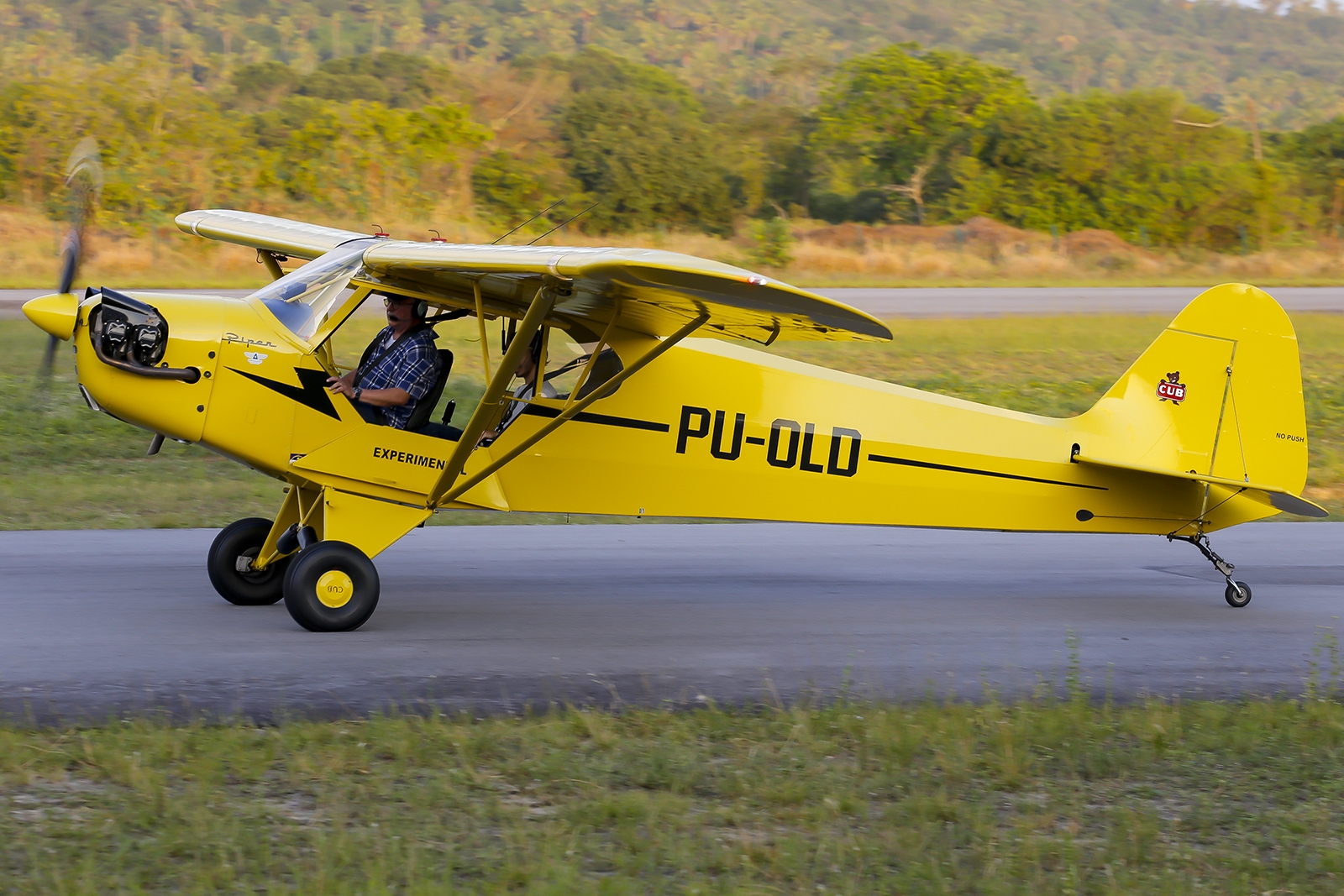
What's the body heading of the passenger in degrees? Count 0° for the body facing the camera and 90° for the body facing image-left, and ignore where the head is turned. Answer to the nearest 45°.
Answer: approximately 90°

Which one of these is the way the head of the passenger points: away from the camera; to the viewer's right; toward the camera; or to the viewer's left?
to the viewer's left

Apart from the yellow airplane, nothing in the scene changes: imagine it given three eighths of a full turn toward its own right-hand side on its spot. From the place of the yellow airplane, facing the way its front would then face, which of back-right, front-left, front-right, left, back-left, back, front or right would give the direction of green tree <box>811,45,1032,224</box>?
front-left

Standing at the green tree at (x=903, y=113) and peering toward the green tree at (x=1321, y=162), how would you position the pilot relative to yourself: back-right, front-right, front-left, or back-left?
back-right

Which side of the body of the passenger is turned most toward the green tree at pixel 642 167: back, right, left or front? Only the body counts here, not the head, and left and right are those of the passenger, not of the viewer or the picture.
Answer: right

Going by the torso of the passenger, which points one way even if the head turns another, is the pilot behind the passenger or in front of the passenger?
in front

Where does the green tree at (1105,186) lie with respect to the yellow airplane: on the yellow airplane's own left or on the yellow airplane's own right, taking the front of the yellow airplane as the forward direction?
on the yellow airplane's own right

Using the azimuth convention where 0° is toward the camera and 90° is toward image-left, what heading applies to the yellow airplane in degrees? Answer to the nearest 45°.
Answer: approximately 90°

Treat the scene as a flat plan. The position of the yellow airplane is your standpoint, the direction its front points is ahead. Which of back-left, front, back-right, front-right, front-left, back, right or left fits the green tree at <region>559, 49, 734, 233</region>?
right

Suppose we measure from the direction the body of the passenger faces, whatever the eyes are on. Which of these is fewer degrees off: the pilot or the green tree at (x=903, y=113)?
the pilot

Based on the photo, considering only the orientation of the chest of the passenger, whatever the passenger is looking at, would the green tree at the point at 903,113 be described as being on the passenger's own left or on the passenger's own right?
on the passenger's own right

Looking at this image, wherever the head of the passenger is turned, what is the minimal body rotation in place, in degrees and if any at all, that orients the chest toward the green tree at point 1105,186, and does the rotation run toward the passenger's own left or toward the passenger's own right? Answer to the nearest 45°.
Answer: approximately 135° to the passenger's own right

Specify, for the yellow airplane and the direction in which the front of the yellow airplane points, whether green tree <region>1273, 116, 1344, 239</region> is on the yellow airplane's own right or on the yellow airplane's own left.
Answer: on the yellow airplane's own right
